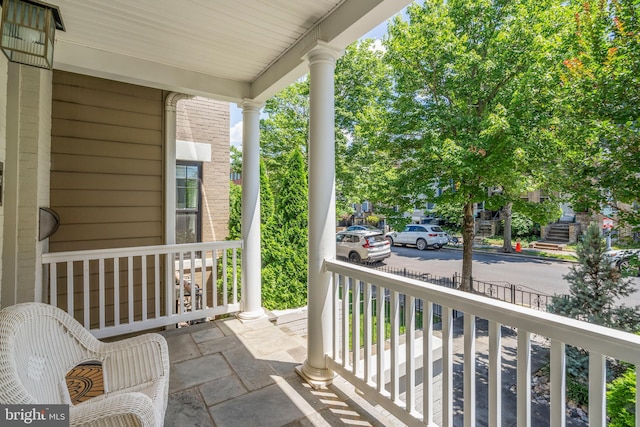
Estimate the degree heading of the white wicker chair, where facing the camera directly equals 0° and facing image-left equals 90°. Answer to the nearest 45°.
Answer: approximately 315°

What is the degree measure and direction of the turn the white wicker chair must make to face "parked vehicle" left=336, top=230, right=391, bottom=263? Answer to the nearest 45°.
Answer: approximately 90° to its left

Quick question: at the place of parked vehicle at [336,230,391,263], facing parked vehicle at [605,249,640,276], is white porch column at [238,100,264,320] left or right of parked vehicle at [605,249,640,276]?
right

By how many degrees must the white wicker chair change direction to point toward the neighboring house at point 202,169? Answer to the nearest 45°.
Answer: approximately 90° to its left

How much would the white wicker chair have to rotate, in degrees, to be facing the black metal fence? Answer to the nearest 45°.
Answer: approximately 45° to its left

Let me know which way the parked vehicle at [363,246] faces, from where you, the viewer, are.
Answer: facing away from the viewer and to the left of the viewer

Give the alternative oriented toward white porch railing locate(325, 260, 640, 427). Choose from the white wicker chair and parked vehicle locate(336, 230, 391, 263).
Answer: the white wicker chair

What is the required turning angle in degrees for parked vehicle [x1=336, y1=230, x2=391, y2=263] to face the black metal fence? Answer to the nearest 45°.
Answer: approximately 180°

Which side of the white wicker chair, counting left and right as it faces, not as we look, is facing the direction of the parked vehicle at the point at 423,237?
left
